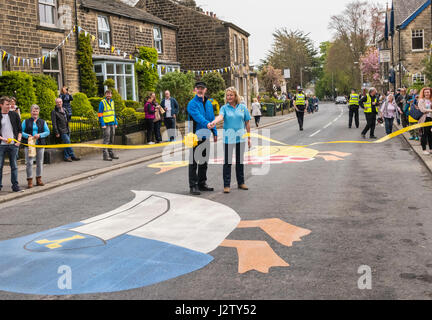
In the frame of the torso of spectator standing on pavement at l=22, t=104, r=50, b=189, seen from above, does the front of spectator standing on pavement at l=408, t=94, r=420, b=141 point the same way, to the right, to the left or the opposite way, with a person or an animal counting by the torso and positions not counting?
to the right

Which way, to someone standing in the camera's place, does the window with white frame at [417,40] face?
facing the viewer

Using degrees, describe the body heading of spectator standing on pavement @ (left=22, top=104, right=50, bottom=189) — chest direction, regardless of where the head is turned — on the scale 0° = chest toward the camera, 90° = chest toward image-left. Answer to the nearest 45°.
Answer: approximately 0°

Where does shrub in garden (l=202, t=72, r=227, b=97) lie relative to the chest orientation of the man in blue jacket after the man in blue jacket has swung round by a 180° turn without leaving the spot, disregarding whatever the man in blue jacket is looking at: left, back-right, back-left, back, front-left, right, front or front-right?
front-right

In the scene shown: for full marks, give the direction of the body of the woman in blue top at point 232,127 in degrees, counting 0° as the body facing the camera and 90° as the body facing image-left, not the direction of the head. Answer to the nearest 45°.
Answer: approximately 0°

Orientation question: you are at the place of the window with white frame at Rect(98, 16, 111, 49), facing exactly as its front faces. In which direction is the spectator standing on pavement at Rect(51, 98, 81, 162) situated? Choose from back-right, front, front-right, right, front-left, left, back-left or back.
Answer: front-right

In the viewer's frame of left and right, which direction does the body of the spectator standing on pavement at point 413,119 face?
facing the viewer and to the left of the viewer

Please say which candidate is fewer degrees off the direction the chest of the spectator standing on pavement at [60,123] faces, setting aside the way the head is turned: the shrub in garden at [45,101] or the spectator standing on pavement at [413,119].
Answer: the spectator standing on pavement

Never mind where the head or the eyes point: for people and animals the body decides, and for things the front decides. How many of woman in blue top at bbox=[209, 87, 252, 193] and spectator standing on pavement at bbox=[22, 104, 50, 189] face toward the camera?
2

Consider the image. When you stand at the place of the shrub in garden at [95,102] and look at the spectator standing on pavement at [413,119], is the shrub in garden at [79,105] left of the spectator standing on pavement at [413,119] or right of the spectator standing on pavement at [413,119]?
right

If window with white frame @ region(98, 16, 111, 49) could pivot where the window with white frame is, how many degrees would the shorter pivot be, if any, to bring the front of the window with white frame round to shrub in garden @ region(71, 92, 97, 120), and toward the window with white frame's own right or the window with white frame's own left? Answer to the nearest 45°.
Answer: approximately 45° to the window with white frame's own right
